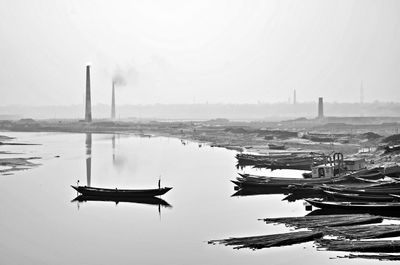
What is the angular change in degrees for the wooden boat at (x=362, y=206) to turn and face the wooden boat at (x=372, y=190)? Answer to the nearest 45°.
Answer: approximately 90° to its right

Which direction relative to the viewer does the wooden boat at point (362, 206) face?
to the viewer's left

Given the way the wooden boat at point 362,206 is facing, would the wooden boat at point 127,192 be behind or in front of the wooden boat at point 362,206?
in front

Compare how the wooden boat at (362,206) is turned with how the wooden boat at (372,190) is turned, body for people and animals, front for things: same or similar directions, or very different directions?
same or similar directions

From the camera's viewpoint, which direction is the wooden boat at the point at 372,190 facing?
to the viewer's left

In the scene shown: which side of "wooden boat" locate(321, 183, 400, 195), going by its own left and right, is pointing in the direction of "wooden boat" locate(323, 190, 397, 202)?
left

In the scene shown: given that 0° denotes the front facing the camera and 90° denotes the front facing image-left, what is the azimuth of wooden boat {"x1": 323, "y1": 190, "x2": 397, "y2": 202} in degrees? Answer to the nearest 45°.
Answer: approximately 90°

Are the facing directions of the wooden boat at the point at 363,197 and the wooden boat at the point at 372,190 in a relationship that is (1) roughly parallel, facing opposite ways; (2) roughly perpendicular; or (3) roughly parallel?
roughly parallel

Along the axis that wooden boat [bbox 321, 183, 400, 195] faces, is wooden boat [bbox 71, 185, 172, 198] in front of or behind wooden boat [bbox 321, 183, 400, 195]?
in front

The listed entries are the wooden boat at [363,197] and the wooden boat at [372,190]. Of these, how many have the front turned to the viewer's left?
2

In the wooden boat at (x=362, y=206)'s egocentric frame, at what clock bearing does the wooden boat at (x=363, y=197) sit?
the wooden boat at (x=363, y=197) is roughly at 3 o'clock from the wooden boat at (x=362, y=206).
